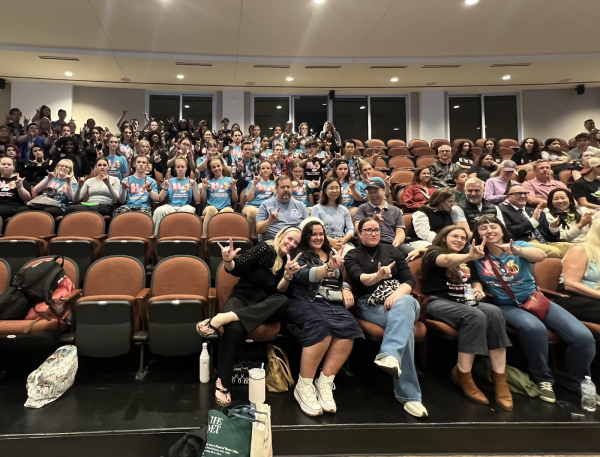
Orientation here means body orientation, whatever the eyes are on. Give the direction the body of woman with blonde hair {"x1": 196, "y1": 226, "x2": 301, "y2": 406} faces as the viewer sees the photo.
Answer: toward the camera

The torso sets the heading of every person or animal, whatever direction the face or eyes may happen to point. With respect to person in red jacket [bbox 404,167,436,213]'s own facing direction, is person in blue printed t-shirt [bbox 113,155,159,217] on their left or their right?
on their right

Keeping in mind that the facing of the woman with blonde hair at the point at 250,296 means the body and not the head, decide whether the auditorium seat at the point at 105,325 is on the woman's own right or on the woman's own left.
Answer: on the woman's own right

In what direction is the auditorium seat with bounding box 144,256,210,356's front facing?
toward the camera

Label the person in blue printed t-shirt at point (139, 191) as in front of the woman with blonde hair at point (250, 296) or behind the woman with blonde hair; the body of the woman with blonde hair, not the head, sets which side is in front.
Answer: behind

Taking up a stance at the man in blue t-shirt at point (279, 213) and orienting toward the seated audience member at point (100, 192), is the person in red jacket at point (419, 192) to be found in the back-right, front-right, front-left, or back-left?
back-right

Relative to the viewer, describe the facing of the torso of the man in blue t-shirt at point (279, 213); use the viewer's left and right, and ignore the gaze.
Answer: facing the viewer

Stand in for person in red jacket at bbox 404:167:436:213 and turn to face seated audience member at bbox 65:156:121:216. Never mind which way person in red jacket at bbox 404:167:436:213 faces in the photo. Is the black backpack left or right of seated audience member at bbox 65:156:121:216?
left

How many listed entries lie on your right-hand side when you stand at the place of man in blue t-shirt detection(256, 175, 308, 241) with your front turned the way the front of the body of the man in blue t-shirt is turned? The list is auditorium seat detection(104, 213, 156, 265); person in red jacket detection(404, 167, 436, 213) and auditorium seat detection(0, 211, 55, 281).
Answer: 2

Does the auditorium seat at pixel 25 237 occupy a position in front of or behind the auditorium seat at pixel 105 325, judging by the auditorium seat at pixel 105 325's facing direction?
behind
